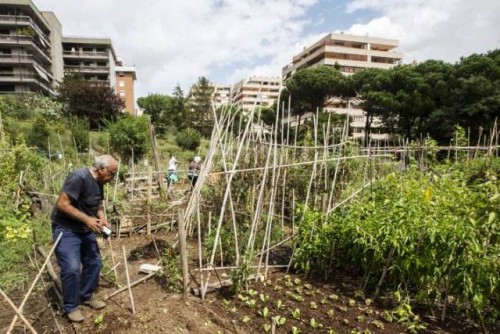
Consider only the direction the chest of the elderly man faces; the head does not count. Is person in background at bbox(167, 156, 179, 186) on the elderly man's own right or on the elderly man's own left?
on the elderly man's own left

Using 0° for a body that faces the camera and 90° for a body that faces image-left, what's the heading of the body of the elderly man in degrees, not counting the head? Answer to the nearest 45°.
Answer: approximately 315°

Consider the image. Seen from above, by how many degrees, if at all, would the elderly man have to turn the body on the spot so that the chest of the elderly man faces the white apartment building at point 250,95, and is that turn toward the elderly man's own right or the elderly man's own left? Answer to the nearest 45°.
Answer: approximately 90° to the elderly man's own left

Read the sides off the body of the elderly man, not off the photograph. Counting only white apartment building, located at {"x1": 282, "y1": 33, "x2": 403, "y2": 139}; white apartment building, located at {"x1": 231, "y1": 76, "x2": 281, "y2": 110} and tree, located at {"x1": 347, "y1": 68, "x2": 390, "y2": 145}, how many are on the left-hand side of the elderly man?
3

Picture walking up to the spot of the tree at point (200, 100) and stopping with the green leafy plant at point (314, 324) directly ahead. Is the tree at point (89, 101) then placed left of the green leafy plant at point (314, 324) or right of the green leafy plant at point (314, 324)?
right

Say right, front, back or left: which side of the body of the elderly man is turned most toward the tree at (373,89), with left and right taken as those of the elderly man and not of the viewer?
left

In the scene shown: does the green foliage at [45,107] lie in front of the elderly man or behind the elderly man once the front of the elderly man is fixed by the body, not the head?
behind

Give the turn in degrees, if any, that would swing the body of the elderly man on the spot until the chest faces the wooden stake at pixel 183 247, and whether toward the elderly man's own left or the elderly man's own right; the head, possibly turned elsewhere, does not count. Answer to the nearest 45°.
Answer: approximately 45° to the elderly man's own left

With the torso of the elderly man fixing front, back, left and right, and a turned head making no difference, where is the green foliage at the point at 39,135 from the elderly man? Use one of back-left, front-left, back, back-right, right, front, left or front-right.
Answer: back-left

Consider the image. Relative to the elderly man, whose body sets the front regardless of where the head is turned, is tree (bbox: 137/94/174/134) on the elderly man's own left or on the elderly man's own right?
on the elderly man's own left

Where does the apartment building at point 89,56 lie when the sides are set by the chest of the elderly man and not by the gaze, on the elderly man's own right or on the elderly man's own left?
on the elderly man's own left
